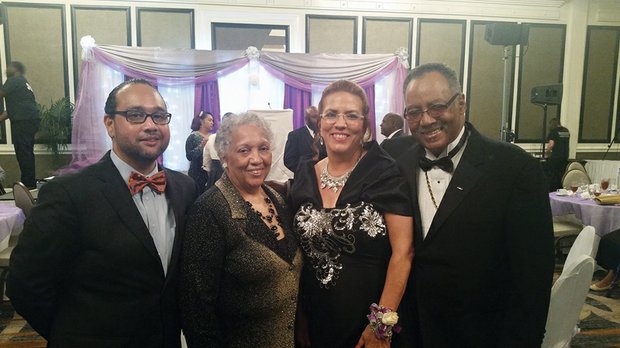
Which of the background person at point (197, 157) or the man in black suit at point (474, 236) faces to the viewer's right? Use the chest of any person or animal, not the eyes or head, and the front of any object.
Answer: the background person

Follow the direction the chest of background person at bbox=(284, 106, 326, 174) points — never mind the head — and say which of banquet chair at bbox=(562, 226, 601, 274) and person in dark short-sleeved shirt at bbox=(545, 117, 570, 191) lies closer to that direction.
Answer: the banquet chair

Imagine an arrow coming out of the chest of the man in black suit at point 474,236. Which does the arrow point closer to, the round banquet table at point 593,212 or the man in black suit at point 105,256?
the man in black suit

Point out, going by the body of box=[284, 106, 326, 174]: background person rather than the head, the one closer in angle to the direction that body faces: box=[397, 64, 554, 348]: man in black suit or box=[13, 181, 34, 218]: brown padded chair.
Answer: the man in black suit

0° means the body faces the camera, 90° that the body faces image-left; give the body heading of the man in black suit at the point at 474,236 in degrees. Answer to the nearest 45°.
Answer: approximately 45°

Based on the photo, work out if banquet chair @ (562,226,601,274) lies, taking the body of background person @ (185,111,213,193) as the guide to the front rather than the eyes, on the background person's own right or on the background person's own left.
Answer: on the background person's own right

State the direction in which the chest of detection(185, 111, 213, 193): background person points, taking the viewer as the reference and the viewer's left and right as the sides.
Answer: facing to the right of the viewer

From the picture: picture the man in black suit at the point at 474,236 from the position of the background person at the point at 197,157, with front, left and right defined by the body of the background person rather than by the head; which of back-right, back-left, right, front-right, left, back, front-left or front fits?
right

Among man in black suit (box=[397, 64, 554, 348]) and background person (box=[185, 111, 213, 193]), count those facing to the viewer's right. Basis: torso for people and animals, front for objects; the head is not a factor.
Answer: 1

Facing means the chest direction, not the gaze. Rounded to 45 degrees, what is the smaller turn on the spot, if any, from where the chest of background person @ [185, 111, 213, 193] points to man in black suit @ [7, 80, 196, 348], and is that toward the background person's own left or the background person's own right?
approximately 90° to the background person's own right
